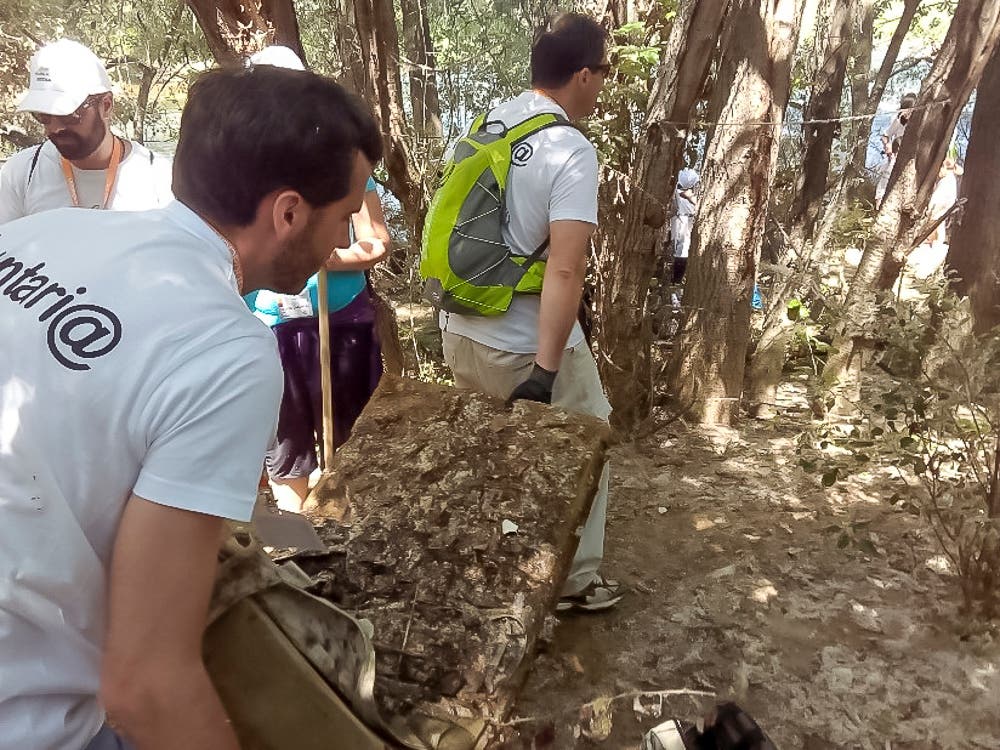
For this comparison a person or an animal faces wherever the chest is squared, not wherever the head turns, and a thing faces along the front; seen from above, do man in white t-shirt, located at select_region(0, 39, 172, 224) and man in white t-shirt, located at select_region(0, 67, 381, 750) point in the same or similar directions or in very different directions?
very different directions

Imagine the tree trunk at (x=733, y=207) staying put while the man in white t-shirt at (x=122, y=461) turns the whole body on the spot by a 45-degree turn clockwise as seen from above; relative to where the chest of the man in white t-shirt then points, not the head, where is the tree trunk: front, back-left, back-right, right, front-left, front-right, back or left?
front-left

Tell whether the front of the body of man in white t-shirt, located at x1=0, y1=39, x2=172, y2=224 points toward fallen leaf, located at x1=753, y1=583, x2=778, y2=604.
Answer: no

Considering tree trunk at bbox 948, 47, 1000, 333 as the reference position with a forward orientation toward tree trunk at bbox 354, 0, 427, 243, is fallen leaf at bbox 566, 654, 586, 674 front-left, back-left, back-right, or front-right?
front-left

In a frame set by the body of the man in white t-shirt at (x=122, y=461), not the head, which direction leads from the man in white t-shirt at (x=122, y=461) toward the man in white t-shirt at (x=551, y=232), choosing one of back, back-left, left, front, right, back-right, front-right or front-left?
front

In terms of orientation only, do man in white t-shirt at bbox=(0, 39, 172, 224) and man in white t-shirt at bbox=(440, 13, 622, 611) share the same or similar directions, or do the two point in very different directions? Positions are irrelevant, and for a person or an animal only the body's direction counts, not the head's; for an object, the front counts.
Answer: very different directions

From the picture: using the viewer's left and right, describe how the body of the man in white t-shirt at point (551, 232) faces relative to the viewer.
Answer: facing away from the viewer and to the right of the viewer

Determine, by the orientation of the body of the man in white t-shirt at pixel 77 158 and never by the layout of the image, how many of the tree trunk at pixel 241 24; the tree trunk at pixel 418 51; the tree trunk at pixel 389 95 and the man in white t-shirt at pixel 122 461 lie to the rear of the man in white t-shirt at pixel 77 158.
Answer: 3

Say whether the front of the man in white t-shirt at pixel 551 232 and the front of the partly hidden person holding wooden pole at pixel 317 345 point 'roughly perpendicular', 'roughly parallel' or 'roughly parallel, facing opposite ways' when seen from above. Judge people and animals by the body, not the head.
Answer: roughly parallel, facing opposite ways

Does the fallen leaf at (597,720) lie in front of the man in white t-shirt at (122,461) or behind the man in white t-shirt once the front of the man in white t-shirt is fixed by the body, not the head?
in front

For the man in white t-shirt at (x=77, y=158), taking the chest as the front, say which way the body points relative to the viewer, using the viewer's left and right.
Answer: facing the viewer and to the left of the viewer

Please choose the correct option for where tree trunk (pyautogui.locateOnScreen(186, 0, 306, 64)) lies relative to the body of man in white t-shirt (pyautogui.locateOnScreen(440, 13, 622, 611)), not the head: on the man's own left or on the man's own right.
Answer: on the man's own left

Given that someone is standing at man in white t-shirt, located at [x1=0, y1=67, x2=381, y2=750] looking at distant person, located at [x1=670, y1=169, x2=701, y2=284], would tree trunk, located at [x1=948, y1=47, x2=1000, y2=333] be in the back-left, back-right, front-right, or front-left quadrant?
front-right

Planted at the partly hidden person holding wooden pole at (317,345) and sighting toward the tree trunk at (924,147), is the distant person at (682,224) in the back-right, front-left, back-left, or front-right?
front-left

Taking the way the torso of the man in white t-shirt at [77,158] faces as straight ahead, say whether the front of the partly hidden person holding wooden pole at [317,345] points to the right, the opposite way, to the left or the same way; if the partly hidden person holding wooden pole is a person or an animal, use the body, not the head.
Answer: the same way
